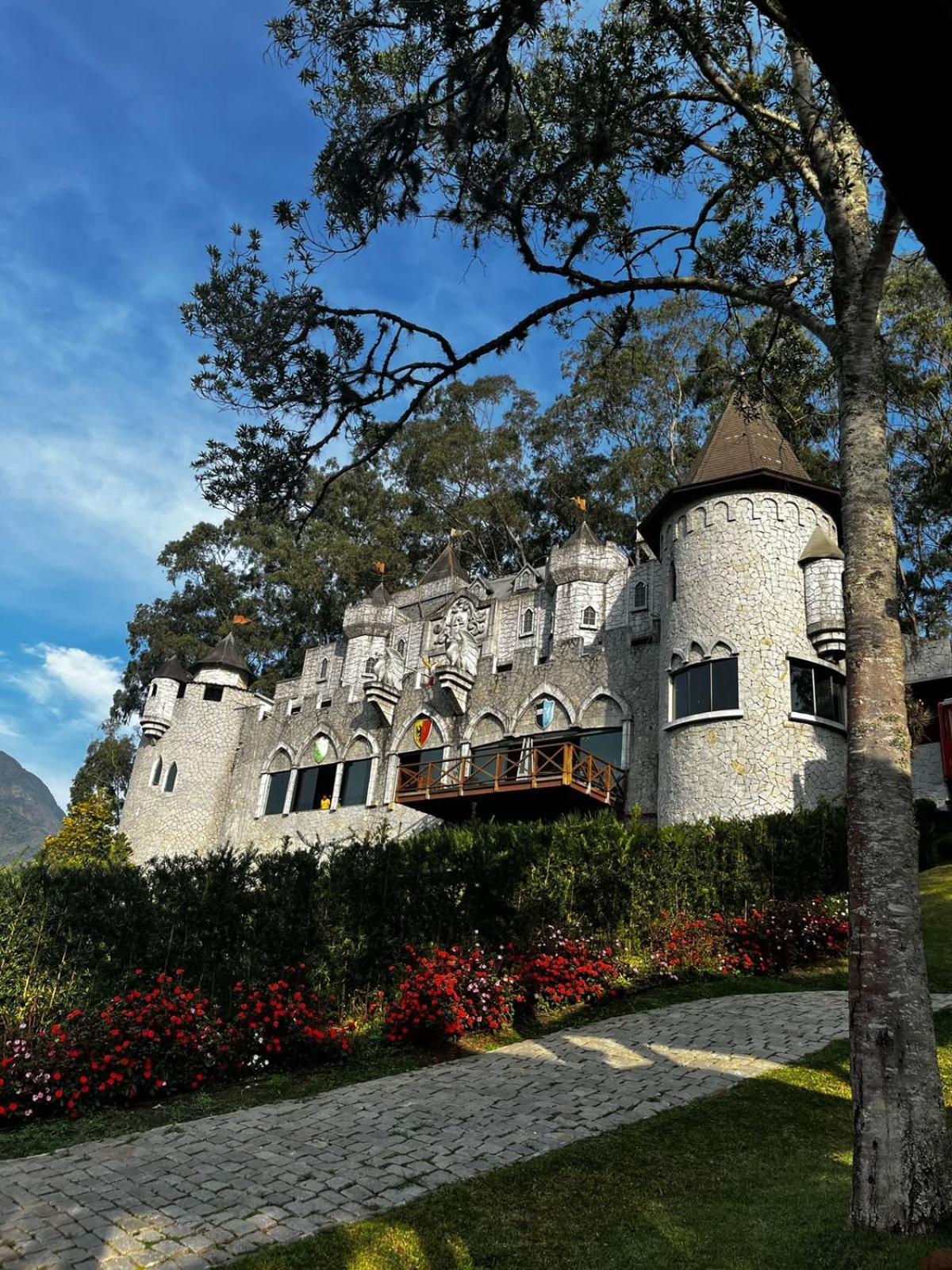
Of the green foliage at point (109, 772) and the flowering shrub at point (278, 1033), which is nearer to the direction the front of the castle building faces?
the flowering shrub

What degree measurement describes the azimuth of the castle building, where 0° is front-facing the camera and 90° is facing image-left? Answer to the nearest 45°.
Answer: approximately 45°

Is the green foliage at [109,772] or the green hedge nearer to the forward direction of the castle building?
the green hedge

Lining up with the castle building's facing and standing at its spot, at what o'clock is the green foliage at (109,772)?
The green foliage is roughly at 3 o'clock from the castle building.

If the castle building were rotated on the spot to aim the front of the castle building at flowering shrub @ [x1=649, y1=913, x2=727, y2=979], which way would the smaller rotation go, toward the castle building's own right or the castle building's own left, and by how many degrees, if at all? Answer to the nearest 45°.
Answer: approximately 45° to the castle building's own left

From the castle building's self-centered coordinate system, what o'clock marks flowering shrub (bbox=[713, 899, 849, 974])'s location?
The flowering shrub is roughly at 10 o'clock from the castle building.

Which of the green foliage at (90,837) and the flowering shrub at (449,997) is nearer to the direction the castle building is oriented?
the flowering shrub
